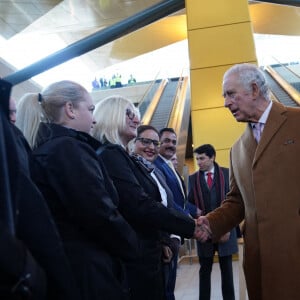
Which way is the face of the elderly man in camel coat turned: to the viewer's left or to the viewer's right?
to the viewer's left

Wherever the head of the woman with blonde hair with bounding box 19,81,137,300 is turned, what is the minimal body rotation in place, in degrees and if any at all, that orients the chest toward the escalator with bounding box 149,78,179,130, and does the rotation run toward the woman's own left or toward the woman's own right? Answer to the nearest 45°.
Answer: approximately 90° to the woman's own left

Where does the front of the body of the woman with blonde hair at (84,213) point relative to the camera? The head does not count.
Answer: to the viewer's right

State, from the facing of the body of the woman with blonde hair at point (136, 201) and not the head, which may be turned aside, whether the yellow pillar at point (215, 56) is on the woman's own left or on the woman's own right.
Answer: on the woman's own left

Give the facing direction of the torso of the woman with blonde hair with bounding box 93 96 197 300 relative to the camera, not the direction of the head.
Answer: to the viewer's right

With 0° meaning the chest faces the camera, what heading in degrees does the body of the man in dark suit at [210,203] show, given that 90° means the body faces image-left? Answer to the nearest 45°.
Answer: approximately 0°

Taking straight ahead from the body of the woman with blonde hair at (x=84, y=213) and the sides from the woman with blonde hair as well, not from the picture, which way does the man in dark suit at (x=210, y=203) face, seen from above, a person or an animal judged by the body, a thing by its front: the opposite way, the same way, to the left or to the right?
to the right

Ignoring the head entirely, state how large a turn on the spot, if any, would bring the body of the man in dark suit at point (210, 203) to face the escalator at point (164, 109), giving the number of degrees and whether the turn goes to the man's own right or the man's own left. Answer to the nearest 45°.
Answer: approximately 180°

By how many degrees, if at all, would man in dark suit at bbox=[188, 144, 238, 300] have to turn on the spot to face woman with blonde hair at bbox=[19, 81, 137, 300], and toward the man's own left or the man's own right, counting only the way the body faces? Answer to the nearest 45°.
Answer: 0° — they already face them

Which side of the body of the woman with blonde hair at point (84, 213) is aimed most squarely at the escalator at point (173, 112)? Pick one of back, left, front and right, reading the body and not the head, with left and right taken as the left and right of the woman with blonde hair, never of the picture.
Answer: left

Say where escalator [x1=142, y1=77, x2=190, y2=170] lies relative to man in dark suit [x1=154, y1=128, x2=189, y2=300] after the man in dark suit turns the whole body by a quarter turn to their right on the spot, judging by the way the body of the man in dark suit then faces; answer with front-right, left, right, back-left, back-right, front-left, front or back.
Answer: back-right
